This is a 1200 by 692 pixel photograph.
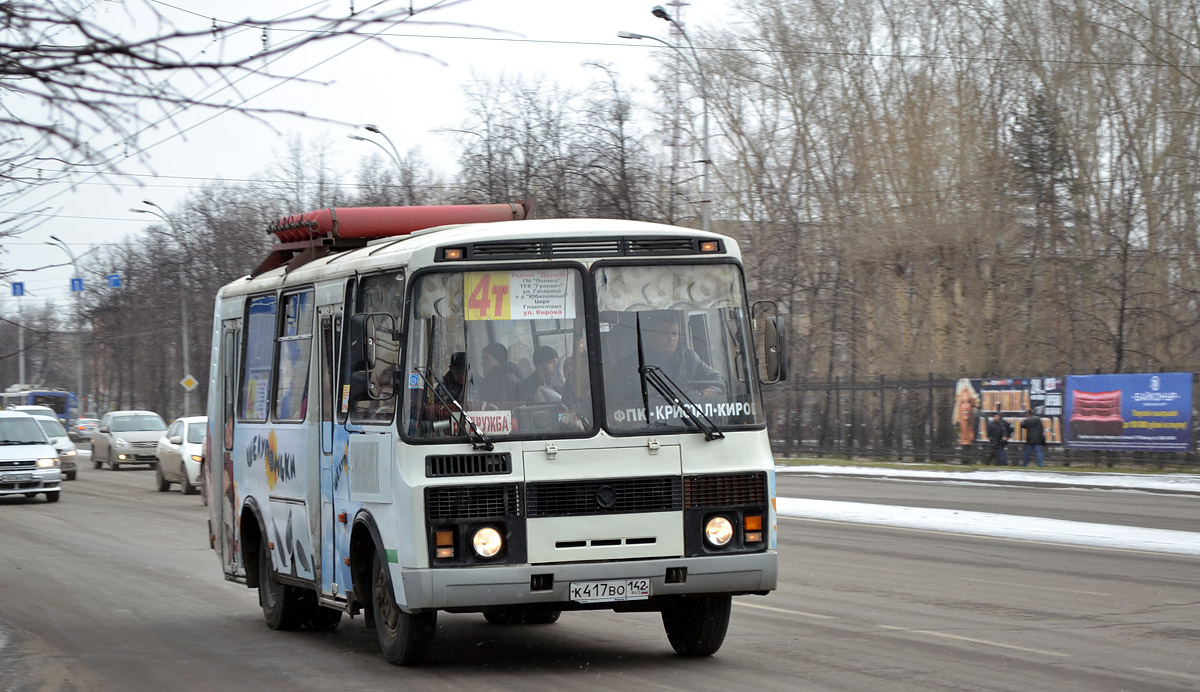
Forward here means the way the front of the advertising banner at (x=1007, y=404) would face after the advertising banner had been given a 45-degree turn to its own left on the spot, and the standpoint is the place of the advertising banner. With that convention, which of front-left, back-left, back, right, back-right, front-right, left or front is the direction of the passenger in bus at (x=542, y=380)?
front-right

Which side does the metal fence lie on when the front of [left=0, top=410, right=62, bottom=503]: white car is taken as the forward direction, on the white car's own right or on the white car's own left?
on the white car's own left

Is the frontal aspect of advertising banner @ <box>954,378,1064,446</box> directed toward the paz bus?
yes

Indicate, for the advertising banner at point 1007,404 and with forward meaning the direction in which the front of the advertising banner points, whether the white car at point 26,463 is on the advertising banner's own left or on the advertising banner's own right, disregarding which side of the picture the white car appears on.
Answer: on the advertising banner's own right

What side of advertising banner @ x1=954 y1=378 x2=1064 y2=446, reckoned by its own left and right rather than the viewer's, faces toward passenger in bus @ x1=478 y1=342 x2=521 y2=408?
front

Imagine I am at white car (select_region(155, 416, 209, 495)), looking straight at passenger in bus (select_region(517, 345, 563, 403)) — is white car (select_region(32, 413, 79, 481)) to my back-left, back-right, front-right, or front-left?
back-right

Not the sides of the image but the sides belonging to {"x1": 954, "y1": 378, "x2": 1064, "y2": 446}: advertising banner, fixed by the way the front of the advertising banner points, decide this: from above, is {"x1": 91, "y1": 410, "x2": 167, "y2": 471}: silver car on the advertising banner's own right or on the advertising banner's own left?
on the advertising banner's own right

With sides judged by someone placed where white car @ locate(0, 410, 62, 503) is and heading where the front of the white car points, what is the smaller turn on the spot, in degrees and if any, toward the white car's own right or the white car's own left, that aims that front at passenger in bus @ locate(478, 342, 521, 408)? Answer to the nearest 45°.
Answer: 0° — it already faces them

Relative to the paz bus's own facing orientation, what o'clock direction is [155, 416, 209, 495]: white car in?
The white car is roughly at 7 o'clock from the paz bus.

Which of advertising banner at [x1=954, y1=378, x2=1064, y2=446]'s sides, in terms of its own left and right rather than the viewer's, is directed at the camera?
front

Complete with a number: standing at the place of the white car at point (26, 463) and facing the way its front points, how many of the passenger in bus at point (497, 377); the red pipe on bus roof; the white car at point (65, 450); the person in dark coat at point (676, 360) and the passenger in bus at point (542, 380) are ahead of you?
4

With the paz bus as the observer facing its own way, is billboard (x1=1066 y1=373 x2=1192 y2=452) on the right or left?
on its left

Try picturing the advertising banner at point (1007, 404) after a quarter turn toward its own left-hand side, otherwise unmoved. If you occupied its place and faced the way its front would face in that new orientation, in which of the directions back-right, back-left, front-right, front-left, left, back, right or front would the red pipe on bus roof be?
right

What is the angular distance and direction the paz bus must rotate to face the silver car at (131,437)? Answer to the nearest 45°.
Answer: approximately 135° to its left

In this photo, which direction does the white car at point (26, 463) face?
toward the camera
